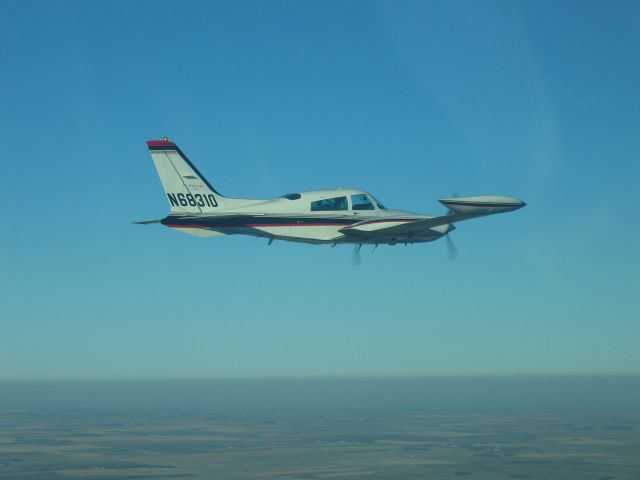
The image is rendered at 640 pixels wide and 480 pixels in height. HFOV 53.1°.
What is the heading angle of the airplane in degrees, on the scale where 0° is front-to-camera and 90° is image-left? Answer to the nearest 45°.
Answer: approximately 225°
